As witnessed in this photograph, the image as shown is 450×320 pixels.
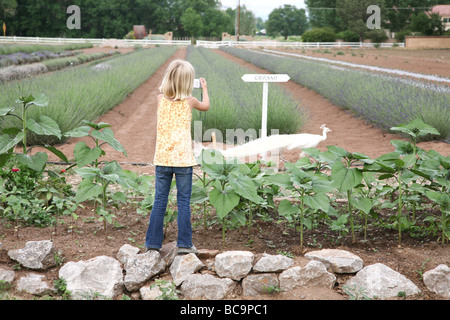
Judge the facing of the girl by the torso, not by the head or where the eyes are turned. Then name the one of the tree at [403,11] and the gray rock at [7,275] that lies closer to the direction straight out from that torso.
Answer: the tree

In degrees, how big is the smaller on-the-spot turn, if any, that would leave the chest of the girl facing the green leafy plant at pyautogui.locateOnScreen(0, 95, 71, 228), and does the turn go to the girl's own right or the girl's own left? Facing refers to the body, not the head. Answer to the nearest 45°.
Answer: approximately 45° to the girl's own left

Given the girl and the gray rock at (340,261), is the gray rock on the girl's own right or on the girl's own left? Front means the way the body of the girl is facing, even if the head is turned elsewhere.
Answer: on the girl's own right

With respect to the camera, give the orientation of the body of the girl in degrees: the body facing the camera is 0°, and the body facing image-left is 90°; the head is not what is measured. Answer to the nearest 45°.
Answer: approximately 180°

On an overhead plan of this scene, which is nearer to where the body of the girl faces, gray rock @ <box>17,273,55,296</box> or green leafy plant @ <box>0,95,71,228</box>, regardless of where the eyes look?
the green leafy plant

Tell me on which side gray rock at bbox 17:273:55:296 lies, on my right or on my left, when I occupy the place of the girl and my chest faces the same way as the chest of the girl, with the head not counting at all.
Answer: on my left

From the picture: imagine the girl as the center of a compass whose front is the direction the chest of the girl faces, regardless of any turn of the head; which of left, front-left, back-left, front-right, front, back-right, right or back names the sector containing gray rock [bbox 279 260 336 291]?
back-right

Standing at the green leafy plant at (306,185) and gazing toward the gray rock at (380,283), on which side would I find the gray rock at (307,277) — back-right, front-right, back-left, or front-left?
front-right
